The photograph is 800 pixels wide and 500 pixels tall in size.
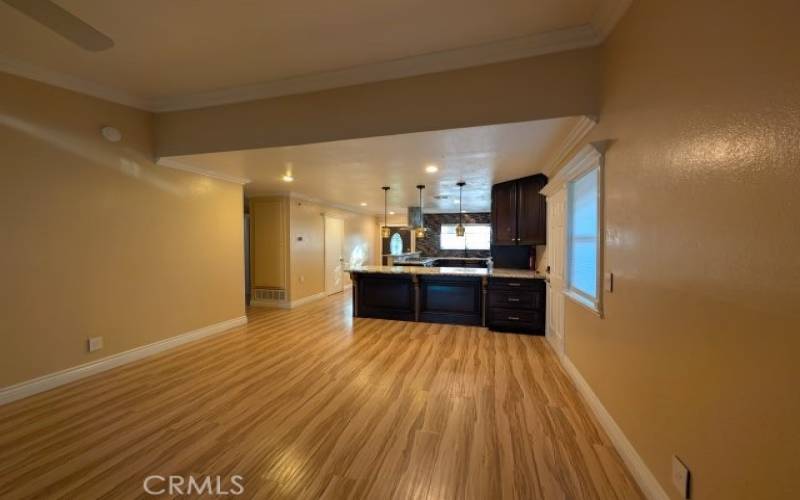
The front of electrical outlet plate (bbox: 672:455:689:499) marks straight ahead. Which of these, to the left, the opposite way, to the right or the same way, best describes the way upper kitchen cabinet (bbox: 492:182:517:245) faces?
to the left

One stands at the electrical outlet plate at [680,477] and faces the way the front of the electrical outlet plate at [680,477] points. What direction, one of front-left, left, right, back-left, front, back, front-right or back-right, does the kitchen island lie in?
right

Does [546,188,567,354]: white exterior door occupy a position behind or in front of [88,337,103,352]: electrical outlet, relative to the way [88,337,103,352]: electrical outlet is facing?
in front

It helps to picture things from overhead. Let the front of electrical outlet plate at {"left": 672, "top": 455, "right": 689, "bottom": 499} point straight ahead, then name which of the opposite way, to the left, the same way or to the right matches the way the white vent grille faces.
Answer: to the left

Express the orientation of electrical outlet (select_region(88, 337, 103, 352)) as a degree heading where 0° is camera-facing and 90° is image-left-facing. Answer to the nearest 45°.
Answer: approximately 315°

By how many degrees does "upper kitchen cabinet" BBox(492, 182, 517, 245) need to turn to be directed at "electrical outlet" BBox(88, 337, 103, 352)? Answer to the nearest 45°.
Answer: approximately 45° to its right

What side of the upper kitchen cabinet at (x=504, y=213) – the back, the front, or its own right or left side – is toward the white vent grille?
right

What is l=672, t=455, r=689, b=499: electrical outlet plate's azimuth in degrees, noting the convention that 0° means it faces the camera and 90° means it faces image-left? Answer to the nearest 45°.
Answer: approximately 45°

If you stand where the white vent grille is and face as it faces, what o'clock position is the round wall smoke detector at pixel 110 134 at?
The round wall smoke detector is roughly at 1 o'clock from the white vent grille.

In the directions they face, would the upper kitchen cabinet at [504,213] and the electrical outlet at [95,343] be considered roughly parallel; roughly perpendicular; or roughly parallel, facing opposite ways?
roughly perpendicular

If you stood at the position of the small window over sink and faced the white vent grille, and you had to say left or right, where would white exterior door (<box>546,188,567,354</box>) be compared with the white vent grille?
left

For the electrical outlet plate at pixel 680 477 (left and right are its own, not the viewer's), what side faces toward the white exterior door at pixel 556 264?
right

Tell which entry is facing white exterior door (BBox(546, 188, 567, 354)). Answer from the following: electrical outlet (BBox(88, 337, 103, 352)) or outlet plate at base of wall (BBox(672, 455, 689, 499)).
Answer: the electrical outlet

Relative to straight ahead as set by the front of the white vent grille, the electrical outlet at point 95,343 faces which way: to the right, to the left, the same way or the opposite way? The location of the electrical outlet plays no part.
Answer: to the left

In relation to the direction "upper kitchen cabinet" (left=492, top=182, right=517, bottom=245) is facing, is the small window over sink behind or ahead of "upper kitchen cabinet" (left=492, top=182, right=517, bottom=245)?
behind
